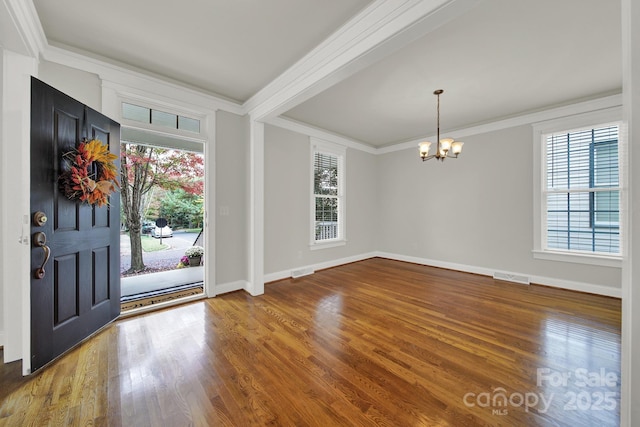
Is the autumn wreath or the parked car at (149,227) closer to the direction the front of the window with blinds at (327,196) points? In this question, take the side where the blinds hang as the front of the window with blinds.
the autumn wreath

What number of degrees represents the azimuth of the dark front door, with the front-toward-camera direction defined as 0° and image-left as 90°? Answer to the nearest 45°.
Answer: approximately 315°

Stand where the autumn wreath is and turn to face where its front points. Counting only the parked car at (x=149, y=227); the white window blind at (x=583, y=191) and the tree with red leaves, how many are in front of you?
1

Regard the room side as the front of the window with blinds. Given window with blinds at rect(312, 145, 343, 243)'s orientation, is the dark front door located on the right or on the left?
on its right

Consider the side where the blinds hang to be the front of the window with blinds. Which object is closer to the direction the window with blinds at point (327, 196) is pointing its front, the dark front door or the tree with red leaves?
the dark front door

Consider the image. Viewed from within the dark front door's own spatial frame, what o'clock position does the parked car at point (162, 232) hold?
The parked car is roughly at 8 o'clock from the dark front door.

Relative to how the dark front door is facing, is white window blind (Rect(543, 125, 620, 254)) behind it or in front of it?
in front

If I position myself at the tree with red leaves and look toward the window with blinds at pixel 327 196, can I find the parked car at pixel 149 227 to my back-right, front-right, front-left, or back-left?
back-left

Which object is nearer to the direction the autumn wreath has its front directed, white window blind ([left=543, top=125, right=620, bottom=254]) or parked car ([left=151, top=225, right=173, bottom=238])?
the white window blind

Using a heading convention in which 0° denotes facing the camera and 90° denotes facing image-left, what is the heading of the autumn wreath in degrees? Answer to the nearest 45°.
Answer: approximately 315°

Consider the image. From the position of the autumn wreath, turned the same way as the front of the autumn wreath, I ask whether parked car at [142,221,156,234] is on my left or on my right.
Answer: on my left

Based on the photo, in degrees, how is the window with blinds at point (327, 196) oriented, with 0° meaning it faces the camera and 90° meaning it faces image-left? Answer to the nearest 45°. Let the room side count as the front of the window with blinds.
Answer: approximately 315°
